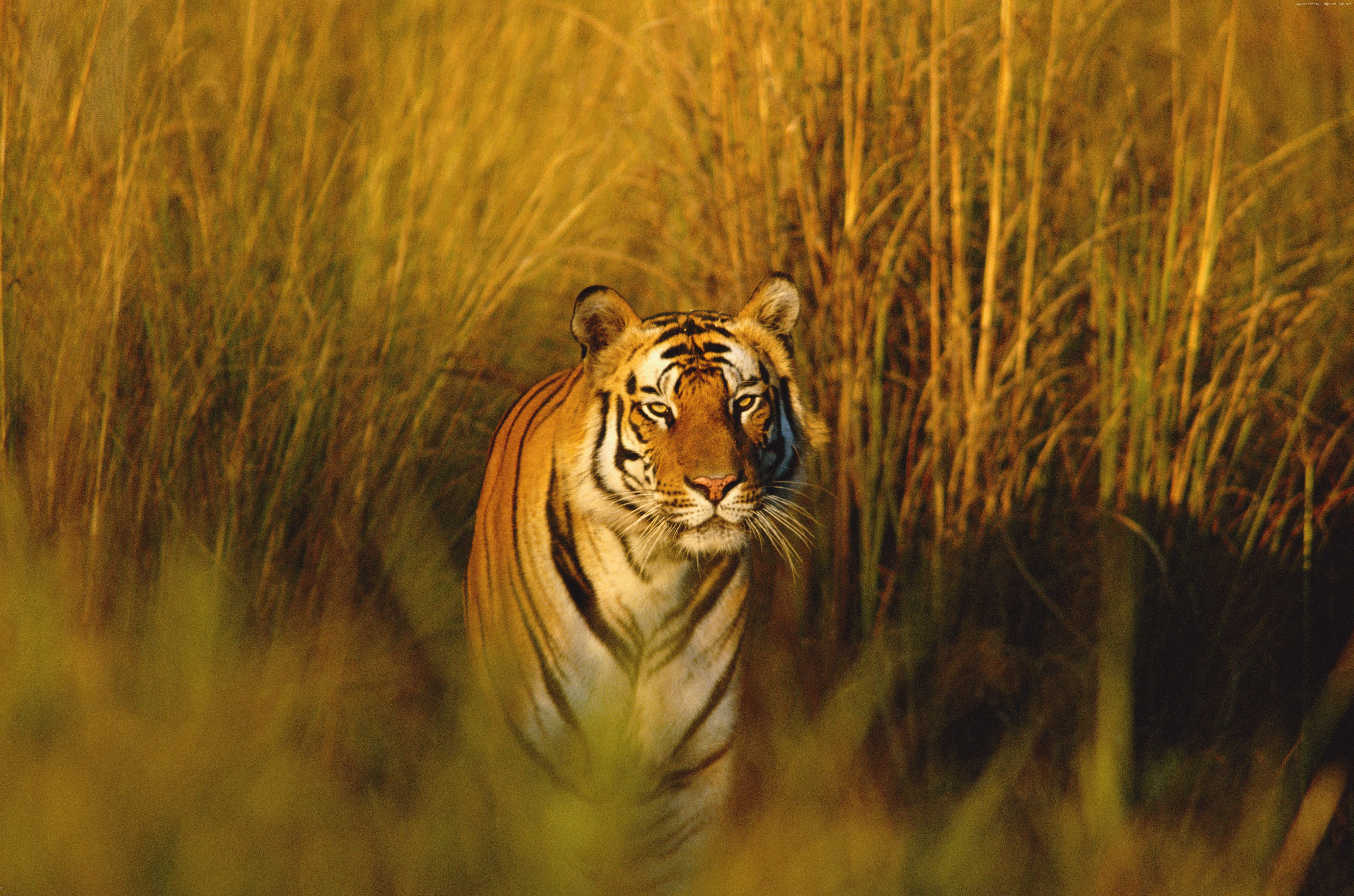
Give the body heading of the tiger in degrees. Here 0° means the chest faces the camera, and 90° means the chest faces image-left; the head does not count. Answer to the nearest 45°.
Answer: approximately 0°
